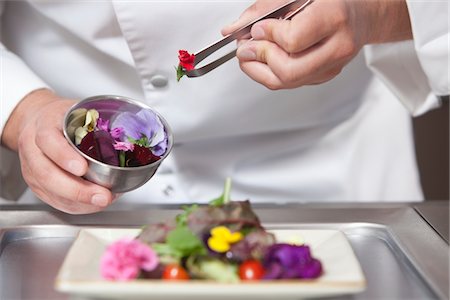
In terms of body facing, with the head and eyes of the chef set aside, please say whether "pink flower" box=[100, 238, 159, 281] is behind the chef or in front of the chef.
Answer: in front

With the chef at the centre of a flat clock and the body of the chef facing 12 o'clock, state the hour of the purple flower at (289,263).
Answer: The purple flower is roughly at 12 o'clock from the chef.

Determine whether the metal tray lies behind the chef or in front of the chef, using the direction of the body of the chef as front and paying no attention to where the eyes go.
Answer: in front

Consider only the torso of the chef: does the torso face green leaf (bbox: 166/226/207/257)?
yes

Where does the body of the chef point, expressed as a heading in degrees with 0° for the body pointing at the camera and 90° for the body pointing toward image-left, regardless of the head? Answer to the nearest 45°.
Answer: approximately 0°

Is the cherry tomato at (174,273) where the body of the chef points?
yes

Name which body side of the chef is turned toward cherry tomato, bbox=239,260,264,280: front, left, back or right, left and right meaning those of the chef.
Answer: front

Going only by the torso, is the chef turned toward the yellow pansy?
yes
